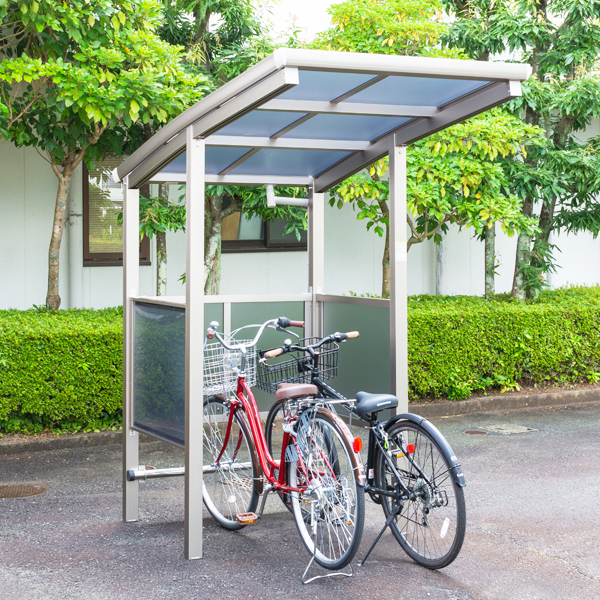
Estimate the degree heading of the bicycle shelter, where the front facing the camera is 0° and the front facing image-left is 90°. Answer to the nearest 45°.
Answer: approximately 315°

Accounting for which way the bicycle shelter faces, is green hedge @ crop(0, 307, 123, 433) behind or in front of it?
behind
